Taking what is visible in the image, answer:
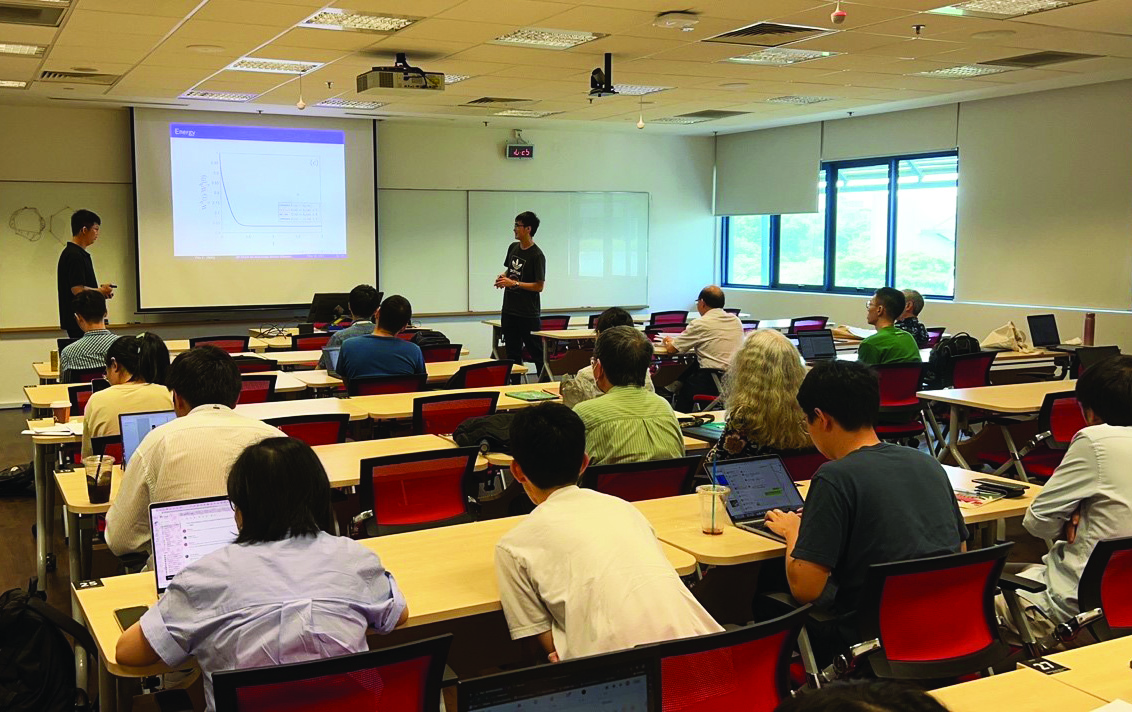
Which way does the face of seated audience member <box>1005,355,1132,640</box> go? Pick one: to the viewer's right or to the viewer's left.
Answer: to the viewer's left

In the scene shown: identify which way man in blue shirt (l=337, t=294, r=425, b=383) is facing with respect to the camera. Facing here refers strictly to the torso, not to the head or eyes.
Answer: away from the camera

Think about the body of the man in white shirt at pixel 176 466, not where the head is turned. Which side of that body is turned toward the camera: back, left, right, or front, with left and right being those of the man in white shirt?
back

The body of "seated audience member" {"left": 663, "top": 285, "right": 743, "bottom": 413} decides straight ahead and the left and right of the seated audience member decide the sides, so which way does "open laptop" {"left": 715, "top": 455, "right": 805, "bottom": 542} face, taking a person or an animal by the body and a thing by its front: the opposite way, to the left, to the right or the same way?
the opposite way

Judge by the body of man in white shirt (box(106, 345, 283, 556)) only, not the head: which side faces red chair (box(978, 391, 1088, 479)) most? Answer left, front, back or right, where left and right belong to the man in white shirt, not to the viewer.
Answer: right

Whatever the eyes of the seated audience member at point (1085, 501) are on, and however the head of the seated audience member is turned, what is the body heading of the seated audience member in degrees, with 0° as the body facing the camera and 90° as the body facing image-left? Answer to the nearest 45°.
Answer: approximately 135°

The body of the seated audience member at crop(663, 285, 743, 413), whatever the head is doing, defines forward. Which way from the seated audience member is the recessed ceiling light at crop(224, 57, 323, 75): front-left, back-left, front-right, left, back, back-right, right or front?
front-left

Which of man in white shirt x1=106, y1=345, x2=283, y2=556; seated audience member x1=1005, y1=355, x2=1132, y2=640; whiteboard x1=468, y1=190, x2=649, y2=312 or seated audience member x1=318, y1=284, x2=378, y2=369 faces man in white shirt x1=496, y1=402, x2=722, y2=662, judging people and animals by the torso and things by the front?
the whiteboard

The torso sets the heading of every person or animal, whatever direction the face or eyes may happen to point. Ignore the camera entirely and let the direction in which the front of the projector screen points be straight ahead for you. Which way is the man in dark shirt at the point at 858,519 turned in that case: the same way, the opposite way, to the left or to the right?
the opposite way

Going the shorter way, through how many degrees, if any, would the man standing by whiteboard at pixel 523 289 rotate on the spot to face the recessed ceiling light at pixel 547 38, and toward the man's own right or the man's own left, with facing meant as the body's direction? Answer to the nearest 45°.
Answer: approximately 45° to the man's own left

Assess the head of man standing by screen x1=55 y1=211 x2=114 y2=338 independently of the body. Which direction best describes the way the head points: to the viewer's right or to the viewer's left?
to the viewer's right

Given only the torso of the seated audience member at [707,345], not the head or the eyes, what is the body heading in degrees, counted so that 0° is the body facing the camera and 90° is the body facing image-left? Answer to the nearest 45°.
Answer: approximately 135°

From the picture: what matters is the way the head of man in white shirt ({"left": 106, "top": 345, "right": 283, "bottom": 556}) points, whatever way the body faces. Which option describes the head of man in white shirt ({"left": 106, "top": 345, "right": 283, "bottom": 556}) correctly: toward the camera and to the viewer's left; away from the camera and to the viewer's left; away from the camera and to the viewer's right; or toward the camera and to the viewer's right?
away from the camera and to the viewer's left
